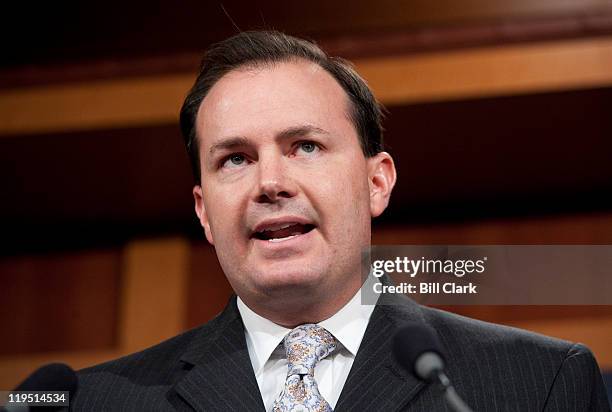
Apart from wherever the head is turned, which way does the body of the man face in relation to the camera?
toward the camera
